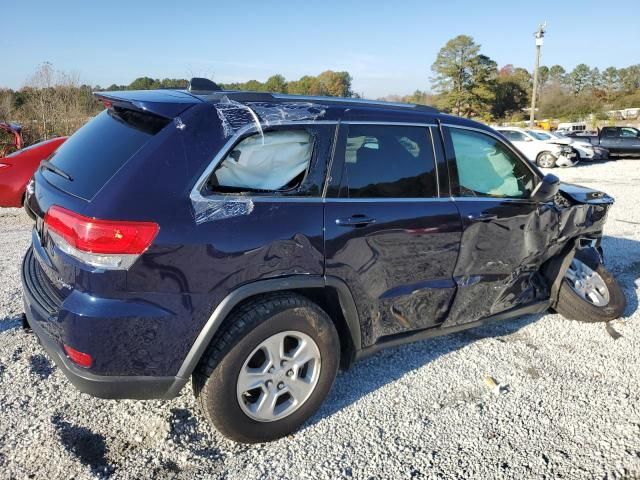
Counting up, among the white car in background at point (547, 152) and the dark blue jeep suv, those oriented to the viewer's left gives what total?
0

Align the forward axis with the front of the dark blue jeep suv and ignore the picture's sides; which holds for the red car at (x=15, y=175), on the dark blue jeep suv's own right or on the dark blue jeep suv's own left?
on the dark blue jeep suv's own left

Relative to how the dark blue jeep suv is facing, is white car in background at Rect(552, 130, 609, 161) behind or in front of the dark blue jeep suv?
in front

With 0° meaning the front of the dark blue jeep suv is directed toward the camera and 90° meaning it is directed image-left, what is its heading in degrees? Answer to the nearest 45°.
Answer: approximately 225°

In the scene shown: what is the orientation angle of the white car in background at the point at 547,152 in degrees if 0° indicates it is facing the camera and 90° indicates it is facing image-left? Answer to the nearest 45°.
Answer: approximately 315°

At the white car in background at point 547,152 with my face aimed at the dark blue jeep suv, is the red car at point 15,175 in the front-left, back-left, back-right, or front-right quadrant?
front-right

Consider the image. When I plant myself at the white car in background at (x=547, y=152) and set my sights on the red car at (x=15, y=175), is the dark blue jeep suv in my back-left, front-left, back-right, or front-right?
front-left
